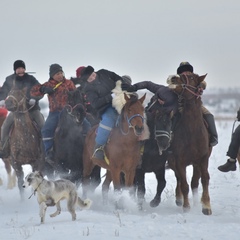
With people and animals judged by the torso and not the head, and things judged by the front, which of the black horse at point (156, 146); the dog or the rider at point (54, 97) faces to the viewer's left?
the dog

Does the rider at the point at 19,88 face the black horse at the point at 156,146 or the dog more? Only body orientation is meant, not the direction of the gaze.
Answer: the dog

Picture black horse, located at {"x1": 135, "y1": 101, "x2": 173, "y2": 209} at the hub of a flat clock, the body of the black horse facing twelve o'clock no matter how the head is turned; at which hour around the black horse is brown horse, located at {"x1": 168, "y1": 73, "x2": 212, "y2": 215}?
The brown horse is roughly at 10 o'clock from the black horse.

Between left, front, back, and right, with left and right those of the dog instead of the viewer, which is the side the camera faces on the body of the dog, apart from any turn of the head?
left

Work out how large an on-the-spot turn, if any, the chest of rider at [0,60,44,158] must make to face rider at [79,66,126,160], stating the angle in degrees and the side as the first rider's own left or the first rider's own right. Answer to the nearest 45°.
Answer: approximately 45° to the first rider's own left

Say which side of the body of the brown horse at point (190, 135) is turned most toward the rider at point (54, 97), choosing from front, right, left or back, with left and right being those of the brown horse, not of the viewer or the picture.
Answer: right

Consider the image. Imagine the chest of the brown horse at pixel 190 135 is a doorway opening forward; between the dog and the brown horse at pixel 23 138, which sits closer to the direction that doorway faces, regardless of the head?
the dog
